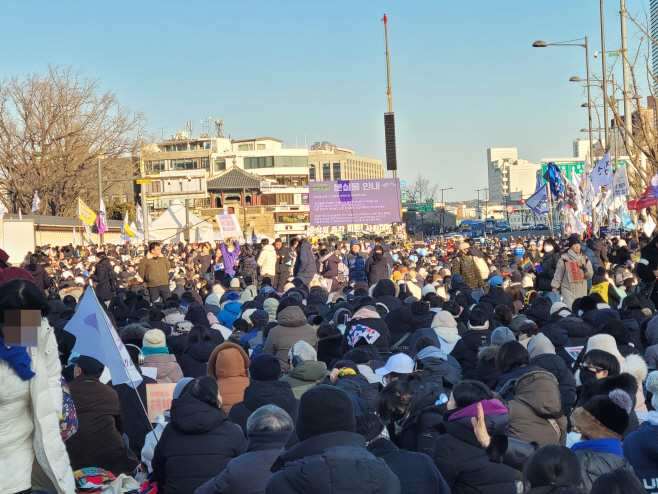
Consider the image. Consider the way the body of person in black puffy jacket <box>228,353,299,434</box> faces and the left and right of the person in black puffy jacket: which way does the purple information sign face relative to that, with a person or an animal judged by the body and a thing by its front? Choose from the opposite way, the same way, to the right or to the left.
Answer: the opposite way

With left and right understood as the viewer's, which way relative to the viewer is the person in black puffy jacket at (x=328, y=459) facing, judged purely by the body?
facing away from the viewer

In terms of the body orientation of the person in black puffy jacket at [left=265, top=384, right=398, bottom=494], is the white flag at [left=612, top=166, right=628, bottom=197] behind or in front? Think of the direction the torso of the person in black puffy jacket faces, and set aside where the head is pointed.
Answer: in front

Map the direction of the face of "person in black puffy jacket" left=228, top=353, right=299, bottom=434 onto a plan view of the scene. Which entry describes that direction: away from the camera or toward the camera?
away from the camera

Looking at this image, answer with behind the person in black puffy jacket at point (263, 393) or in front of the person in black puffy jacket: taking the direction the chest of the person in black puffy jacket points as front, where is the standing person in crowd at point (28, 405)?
behind

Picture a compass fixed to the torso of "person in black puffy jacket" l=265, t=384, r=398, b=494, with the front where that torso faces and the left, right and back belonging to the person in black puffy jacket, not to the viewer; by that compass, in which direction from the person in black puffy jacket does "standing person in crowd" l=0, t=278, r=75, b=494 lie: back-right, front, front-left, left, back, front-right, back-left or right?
front-left

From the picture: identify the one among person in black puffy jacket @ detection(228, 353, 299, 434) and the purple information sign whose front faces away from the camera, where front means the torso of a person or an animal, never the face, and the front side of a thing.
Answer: the person in black puffy jacket

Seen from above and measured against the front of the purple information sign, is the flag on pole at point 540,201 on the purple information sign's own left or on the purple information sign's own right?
on the purple information sign's own left

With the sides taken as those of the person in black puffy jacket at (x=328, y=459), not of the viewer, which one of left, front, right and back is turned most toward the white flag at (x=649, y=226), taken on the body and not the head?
front

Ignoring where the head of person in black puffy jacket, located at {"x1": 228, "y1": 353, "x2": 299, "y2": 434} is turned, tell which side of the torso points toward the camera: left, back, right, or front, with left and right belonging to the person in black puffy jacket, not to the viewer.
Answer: back

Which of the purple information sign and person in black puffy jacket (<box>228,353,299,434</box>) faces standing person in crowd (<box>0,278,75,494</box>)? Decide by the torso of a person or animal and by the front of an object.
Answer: the purple information sign

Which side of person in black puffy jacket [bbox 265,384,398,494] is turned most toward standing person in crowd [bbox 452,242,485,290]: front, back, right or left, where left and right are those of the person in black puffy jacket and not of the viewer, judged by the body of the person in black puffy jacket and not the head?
front

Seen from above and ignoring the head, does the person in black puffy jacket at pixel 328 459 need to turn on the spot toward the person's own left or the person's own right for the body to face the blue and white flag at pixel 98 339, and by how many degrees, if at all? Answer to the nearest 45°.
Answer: approximately 45° to the person's own left

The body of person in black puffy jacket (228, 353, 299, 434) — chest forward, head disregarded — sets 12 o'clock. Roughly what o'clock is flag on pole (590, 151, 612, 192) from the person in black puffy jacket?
The flag on pole is roughly at 1 o'clock from the person in black puffy jacket.

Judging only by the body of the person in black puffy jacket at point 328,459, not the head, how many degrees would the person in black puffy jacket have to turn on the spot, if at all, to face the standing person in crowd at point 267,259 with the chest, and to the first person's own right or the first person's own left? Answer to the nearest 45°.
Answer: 0° — they already face them

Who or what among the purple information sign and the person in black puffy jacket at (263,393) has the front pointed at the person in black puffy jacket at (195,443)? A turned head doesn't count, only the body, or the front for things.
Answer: the purple information sign

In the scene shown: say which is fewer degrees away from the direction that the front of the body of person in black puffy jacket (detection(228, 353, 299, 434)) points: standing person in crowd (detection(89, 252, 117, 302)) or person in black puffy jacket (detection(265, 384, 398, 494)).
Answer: the standing person in crowd
